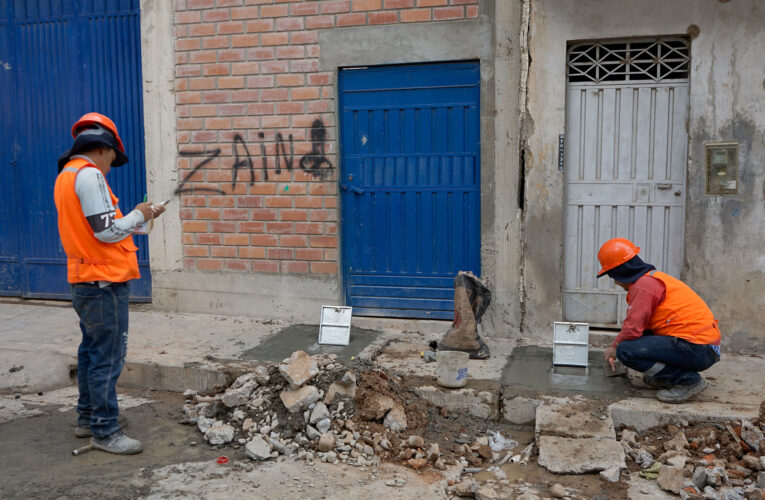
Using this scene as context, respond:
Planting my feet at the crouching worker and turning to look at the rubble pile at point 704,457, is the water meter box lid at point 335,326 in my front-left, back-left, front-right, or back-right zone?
back-right

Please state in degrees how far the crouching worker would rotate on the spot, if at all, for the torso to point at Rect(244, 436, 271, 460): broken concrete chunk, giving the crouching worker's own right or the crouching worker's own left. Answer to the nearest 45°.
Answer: approximately 45° to the crouching worker's own left

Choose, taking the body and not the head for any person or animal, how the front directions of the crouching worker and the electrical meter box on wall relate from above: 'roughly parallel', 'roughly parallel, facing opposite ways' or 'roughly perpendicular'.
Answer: roughly perpendicular

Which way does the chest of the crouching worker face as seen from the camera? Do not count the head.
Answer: to the viewer's left

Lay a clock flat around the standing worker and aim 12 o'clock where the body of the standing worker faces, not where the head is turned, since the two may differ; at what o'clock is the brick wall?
The brick wall is roughly at 10 o'clock from the standing worker.

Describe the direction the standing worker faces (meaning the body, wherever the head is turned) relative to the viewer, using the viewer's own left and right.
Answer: facing to the right of the viewer

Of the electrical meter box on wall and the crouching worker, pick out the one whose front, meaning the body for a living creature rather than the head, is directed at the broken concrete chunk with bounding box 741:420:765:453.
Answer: the electrical meter box on wall

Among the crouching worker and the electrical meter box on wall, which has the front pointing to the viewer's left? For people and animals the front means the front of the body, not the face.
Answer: the crouching worker

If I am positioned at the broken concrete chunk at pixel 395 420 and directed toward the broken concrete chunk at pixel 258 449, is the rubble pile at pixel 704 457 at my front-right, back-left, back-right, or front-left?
back-left

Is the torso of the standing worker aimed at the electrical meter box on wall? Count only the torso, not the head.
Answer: yes
